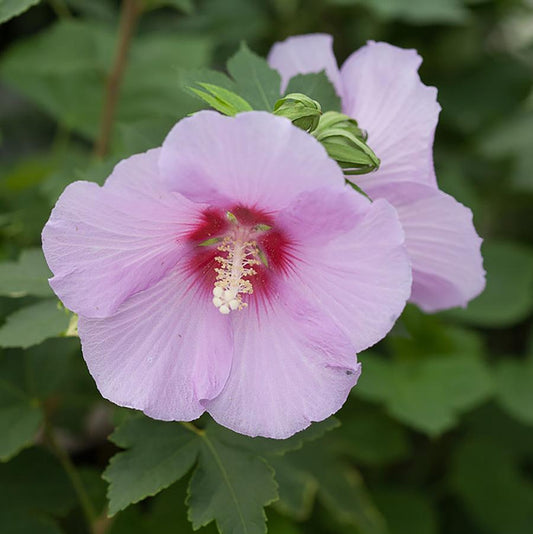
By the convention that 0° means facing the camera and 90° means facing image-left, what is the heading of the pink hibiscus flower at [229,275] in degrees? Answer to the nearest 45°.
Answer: approximately 0°

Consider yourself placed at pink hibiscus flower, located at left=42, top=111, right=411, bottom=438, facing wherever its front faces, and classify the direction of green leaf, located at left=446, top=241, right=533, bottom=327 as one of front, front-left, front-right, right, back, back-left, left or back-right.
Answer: back-left

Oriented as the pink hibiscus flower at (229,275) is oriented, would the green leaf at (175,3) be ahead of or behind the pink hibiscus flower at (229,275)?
behind

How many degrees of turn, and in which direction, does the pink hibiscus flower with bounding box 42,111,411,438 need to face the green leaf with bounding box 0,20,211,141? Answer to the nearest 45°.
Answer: approximately 180°
